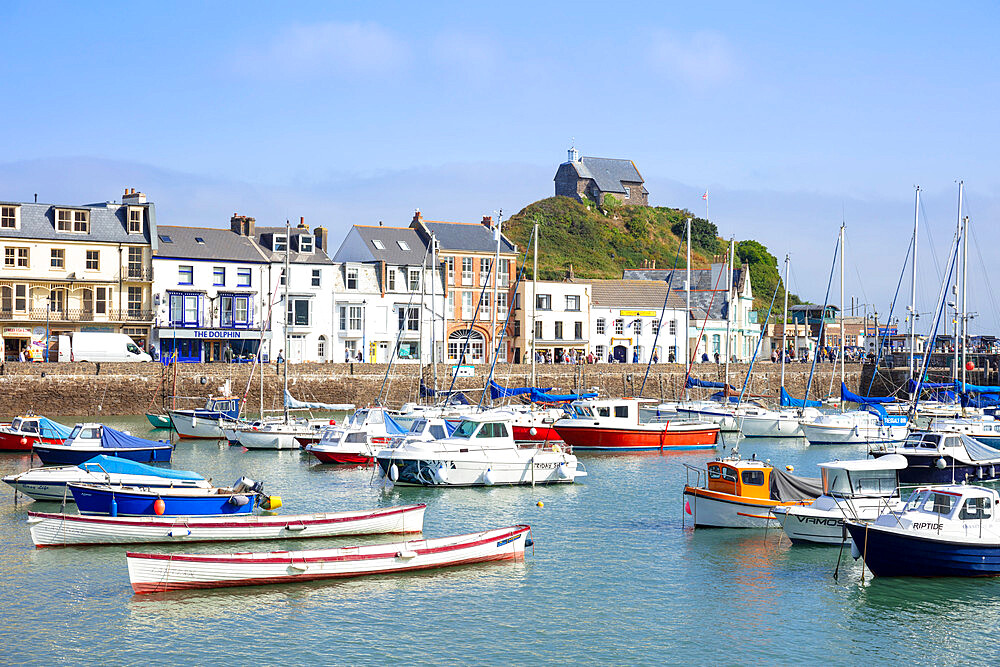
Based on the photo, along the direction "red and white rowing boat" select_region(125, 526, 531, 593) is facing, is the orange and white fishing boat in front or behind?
behind

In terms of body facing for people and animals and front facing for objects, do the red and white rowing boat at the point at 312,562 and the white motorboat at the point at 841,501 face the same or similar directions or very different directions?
same or similar directions

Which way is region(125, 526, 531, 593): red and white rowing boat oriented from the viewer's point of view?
to the viewer's left

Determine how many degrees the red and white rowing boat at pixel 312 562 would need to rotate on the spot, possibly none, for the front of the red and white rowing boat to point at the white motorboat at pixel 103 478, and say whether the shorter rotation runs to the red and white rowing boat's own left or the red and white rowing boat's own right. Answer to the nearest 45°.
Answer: approximately 45° to the red and white rowing boat's own right

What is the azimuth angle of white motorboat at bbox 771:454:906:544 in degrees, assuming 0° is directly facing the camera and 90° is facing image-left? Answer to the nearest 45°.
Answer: approximately 45°

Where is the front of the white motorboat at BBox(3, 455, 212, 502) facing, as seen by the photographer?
facing to the left of the viewer

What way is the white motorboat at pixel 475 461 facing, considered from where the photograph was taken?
facing to the left of the viewer

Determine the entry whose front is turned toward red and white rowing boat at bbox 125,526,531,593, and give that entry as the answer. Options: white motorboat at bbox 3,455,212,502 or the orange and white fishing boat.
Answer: the orange and white fishing boat

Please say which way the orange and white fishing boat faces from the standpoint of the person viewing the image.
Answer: facing the viewer and to the left of the viewer
